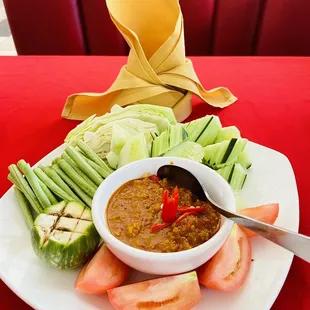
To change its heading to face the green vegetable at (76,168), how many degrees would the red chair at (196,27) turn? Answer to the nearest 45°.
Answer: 0° — it already faces it

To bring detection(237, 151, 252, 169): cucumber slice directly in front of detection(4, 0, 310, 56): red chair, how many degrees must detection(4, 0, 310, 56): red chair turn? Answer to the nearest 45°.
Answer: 0° — it already faces it

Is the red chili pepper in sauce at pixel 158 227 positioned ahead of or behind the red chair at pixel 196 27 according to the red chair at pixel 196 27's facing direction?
ahead

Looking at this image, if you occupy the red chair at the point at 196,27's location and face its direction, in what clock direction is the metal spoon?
The metal spoon is roughly at 12 o'clock from the red chair.

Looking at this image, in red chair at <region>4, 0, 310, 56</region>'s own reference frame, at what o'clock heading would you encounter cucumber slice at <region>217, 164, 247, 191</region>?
The cucumber slice is roughly at 12 o'clock from the red chair.

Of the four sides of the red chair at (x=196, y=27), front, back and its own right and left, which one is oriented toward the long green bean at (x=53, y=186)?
front

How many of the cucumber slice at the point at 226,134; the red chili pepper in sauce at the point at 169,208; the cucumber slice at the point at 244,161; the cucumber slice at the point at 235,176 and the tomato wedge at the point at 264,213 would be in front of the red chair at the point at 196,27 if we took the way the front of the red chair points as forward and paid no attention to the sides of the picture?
5

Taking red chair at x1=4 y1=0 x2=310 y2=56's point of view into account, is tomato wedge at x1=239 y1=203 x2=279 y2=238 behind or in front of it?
in front

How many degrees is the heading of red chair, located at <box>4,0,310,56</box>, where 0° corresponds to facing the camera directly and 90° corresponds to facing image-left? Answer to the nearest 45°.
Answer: approximately 0°

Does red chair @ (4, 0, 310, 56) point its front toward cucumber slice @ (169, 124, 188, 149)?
yes

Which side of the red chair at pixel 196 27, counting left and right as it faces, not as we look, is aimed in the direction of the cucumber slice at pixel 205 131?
front

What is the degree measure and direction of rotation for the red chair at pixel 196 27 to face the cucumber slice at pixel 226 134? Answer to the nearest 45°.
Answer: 0° — it already faces it

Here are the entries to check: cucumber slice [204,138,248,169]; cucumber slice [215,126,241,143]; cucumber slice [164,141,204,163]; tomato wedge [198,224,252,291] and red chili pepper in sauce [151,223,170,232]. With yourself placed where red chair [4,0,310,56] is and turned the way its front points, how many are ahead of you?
5

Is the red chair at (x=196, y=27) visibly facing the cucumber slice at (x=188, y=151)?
yes
